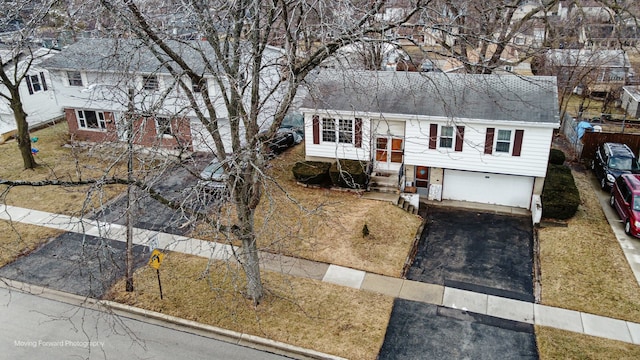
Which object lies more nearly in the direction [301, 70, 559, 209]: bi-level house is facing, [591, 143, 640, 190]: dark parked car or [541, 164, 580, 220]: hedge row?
the hedge row

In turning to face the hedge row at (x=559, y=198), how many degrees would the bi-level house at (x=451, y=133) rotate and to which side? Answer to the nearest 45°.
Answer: approximately 90° to its left

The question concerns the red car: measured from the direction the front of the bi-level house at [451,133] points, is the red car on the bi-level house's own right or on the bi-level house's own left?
on the bi-level house's own left

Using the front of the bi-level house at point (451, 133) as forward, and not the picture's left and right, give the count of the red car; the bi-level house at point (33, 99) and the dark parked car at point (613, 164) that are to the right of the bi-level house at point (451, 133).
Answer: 1

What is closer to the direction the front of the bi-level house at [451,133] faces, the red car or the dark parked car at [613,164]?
the red car

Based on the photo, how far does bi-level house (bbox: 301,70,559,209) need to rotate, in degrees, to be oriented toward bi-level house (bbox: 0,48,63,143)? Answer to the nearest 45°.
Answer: approximately 90° to its right

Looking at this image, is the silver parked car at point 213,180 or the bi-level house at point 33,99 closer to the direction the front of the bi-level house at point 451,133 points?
the silver parked car

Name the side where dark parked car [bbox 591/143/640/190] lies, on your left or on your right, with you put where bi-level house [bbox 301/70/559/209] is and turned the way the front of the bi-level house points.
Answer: on your left

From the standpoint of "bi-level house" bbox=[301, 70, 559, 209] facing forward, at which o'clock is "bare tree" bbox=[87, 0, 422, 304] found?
The bare tree is roughly at 1 o'clock from the bi-level house.

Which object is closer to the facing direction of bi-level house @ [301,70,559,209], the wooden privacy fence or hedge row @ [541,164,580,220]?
the hedge row

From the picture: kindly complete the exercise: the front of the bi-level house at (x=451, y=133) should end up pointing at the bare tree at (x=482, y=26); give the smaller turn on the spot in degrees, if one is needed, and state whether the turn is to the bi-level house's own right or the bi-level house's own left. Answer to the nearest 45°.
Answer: approximately 180°

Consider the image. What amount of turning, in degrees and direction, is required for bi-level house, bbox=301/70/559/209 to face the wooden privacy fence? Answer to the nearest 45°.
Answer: approximately 135° to its left

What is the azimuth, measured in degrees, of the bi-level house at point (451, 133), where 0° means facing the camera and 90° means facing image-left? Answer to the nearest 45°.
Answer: approximately 0°
